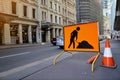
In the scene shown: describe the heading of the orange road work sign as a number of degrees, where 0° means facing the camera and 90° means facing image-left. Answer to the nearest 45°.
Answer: approximately 45°
